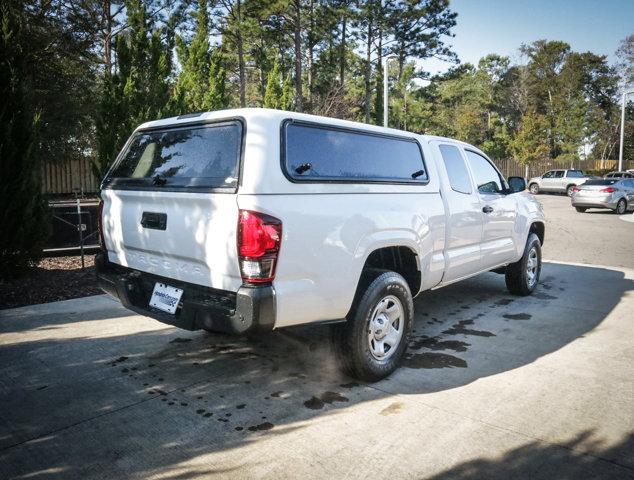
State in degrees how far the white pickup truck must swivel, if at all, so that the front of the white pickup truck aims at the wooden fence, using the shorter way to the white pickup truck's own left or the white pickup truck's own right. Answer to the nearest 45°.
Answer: approximately 90° to the white pickup truck's own left

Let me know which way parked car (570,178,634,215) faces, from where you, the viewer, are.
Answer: facing away from the viewer and to the right of the viewer

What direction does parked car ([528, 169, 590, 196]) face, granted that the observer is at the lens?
facing to the left of the viewer

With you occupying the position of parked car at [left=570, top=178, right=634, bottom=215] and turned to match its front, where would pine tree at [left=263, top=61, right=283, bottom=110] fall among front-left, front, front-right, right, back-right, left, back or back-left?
back-left

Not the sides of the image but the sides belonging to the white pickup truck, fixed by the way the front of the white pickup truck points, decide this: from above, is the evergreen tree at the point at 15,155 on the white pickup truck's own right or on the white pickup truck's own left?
on the white pickup truck's own left

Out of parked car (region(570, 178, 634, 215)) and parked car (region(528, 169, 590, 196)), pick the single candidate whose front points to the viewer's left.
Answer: parked car (region(528, 169, 590, 196))

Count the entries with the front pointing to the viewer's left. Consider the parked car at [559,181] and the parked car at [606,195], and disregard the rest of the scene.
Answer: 1

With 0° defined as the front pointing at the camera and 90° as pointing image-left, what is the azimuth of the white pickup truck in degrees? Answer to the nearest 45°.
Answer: approximately 225°

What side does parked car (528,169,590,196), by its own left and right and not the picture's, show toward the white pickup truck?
left
